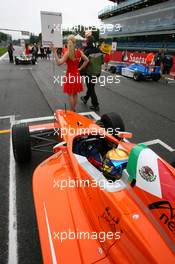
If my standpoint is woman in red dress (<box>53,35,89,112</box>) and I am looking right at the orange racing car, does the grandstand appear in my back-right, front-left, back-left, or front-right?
back-left

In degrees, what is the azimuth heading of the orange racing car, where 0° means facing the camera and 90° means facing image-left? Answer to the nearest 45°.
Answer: approximately 135°

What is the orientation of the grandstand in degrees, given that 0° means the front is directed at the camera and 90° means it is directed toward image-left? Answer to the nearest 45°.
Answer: approximately 45°

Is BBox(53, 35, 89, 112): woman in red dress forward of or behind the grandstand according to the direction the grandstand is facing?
forward

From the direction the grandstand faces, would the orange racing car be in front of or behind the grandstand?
in front

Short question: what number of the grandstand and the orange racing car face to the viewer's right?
0

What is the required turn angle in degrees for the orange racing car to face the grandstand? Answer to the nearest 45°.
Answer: approximately 45° to its right

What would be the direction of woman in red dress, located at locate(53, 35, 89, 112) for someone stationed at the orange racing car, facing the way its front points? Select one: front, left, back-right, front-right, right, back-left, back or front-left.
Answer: front-right

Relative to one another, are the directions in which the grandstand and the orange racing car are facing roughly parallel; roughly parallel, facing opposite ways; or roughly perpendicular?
roughly perpendicular
